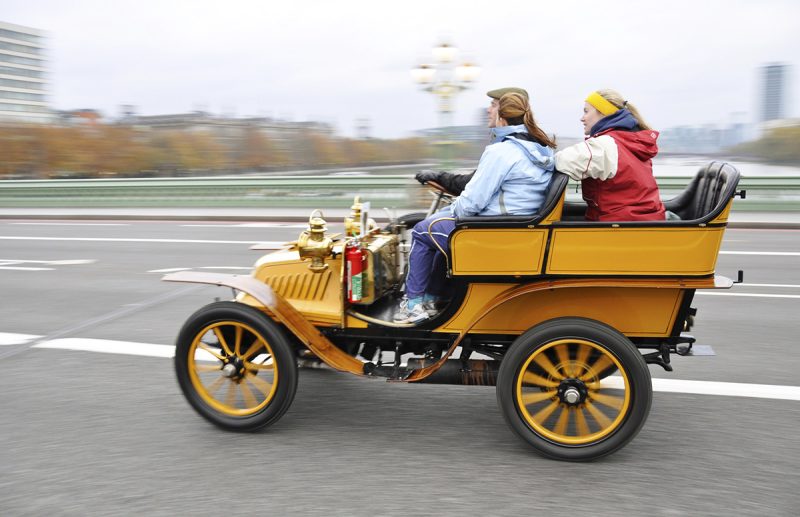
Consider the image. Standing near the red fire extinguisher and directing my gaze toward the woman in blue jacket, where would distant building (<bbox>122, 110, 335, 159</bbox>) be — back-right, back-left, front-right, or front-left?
back-left

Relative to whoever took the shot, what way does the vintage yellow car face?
facing to the left of the viewer

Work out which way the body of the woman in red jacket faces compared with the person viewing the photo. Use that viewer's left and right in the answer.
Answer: facing away from the viewer and to the left of the viewer

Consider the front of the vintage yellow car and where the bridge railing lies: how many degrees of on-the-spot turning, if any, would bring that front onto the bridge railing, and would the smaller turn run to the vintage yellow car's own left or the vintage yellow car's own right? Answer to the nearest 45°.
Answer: approximately 90° to the vintage yellow car's own right

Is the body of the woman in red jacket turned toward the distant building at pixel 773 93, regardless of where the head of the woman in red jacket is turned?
no

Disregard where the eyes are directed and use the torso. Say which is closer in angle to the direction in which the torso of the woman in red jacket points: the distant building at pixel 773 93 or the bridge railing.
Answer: the bridge railing

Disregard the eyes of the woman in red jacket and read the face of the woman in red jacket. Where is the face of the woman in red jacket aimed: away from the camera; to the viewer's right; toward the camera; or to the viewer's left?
to the viewer's left

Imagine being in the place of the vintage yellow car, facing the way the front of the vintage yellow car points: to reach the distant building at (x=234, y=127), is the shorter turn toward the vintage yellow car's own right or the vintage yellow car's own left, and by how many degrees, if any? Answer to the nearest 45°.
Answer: approximately 90° to the vintage yellow car's own right

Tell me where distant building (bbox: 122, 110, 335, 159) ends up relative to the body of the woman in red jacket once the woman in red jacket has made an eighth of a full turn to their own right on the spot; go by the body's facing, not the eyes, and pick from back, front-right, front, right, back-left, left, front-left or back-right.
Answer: front-right

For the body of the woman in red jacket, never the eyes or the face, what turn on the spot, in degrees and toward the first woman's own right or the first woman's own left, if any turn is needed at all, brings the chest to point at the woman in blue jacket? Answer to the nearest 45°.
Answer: approximately 45° to the first woman's own left

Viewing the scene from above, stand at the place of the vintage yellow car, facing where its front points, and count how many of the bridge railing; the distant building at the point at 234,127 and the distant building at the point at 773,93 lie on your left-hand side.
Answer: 0
